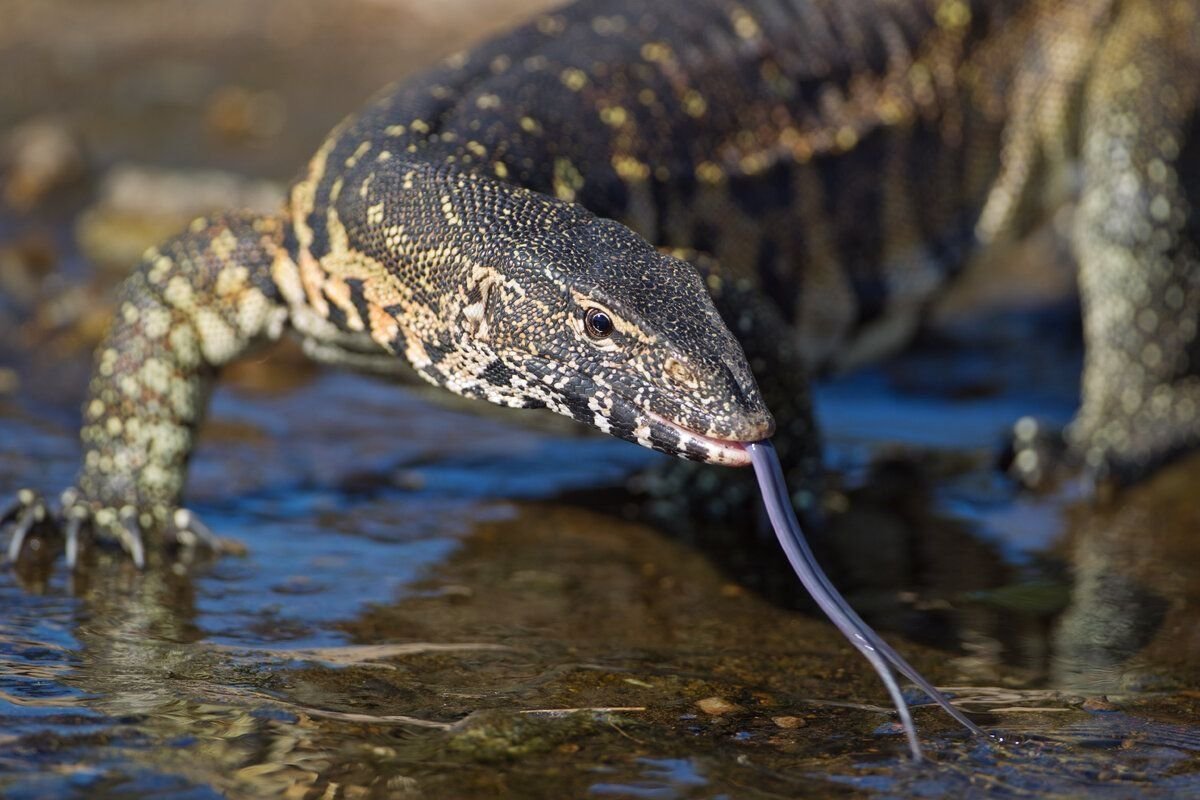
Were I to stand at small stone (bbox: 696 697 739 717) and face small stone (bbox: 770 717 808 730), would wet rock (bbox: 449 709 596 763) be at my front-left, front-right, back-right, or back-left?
back-right

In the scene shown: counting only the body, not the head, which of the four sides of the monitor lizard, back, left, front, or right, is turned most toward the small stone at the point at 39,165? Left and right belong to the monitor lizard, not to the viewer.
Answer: right

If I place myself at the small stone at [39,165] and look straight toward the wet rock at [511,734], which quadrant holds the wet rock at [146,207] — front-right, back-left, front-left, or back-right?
front-left

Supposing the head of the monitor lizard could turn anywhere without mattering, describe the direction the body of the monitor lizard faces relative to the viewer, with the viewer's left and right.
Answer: facing the viewer and to the left of the viewer

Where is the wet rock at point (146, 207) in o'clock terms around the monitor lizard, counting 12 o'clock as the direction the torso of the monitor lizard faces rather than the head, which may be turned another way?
The wet rock is roughly at 3 o'clock from the monitor lizard.
